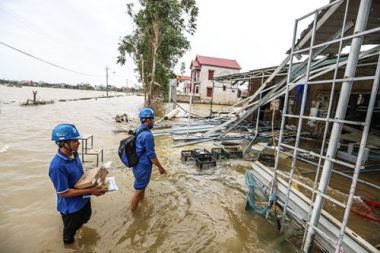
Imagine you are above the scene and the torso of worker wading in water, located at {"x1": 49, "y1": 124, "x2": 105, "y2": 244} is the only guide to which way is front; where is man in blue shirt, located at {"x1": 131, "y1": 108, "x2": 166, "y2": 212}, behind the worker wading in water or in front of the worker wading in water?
in front

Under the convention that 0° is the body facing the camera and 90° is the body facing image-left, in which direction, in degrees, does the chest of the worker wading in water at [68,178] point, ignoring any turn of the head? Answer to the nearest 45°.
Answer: approximately 270°

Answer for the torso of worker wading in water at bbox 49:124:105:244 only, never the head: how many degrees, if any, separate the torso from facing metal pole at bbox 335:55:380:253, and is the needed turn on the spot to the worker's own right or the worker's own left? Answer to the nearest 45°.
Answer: approximately 45° to the worker's own right

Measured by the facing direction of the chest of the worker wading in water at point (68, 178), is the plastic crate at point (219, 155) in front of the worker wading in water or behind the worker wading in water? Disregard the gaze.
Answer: in front

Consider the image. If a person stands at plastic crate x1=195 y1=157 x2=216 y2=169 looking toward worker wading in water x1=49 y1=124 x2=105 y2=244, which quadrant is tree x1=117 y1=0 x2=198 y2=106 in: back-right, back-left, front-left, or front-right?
back-right

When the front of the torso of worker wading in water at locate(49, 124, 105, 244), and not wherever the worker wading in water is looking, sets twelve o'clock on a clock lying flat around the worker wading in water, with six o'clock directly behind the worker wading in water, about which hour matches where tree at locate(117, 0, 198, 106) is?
The tree is roughly at 10 o'clock from the worker wading in water.

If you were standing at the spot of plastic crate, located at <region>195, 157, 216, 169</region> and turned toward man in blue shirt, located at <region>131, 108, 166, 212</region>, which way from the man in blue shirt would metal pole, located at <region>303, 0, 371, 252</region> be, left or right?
left

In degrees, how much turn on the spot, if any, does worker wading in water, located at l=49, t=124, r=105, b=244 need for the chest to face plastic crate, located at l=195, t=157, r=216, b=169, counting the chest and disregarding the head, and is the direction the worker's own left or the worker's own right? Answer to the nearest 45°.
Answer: approximately 45° to the worker's own left

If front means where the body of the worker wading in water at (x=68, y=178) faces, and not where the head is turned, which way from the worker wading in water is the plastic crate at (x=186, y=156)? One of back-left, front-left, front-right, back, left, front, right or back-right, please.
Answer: front-left

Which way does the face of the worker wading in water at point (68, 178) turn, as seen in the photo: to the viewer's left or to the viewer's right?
to the viewer's right
